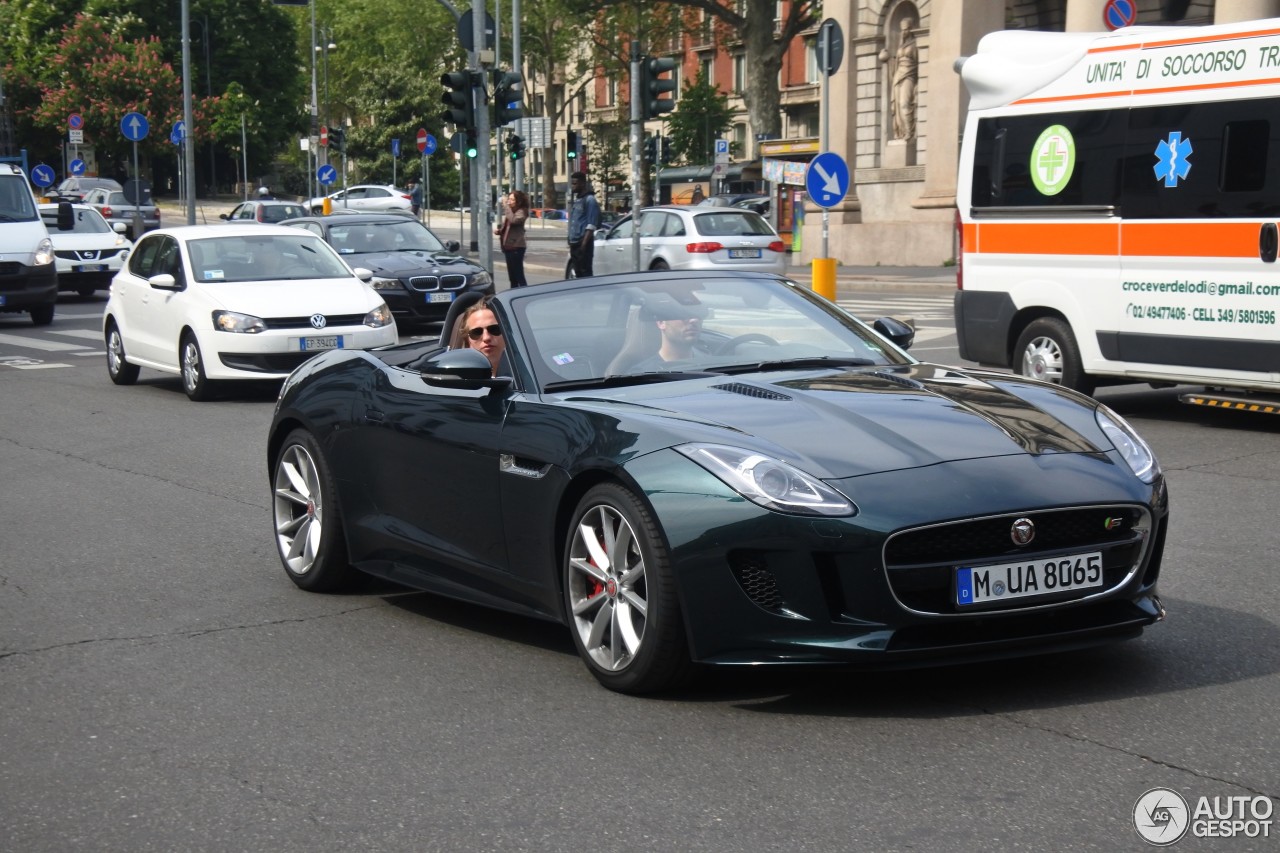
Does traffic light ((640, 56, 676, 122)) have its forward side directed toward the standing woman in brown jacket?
no

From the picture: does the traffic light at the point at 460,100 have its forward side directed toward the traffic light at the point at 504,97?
no

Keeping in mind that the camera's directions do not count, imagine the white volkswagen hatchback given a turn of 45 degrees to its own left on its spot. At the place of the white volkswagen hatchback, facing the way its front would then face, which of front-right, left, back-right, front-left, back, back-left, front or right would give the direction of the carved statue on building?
front-left

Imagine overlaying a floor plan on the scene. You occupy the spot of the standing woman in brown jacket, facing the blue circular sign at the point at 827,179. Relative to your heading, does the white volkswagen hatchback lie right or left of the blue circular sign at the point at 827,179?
right

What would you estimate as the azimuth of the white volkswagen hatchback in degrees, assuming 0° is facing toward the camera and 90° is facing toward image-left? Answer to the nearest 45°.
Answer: approximately 315°

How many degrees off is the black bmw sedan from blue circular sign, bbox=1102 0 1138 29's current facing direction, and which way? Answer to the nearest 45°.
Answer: approximately 90° to its right

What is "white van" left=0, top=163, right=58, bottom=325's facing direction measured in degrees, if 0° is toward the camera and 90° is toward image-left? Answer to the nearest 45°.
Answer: approximately 315°
